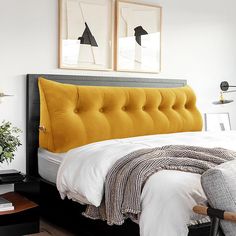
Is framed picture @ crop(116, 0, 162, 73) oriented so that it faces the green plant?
no

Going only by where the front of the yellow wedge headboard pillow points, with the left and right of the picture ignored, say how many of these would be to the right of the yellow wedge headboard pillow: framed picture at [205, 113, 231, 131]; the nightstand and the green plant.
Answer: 2

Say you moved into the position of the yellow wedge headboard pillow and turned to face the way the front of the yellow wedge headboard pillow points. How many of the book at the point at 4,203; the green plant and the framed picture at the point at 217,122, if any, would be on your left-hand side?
1

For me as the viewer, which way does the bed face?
facing the viewer and to the right of the viewer

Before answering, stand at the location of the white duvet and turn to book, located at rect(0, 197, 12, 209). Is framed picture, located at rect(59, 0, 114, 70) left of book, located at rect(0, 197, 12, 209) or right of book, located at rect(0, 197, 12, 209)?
right

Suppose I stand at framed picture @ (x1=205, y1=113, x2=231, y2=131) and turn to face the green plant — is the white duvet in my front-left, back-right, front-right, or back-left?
front-left

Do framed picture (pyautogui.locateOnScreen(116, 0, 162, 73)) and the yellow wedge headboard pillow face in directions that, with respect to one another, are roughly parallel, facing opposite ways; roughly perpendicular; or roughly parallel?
roughly parallel

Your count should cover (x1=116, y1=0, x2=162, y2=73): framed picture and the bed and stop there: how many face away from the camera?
0

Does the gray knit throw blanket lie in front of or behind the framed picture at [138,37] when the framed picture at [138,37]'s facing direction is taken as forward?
in front

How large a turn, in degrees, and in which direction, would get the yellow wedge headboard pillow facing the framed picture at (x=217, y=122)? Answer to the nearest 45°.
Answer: approximately 90° to its left

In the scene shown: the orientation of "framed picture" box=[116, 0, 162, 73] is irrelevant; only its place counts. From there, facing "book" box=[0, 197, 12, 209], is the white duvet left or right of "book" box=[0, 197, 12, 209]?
left

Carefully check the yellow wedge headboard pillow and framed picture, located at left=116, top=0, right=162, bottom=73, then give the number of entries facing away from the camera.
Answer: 0

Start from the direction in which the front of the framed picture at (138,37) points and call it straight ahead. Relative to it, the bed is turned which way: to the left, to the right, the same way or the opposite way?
the same way
